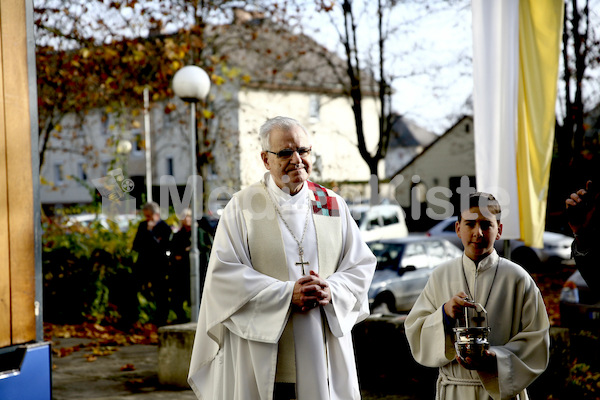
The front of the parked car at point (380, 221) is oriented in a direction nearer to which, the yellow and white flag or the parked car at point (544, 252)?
the yellow and white flag

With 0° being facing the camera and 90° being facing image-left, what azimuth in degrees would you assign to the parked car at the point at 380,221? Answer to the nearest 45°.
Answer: approximately 45°

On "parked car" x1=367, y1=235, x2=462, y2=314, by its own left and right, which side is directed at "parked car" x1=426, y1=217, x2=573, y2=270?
back

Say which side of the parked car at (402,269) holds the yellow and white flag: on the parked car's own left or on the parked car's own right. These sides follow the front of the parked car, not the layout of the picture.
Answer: on the parked car's own left

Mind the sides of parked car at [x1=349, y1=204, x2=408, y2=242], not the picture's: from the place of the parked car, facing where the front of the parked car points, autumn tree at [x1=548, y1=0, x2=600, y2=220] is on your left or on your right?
on your left

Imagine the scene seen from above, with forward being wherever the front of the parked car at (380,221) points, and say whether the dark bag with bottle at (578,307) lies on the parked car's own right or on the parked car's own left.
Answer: on the parked car's own left

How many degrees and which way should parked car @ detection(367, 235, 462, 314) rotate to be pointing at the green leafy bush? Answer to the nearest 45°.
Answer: approximately 45° to its right

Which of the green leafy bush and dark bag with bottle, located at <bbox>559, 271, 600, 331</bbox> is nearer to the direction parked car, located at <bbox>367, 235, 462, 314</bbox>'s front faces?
the green leafy bush

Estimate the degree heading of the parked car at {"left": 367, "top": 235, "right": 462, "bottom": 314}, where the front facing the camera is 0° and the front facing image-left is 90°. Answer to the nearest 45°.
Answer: approximately 45°
